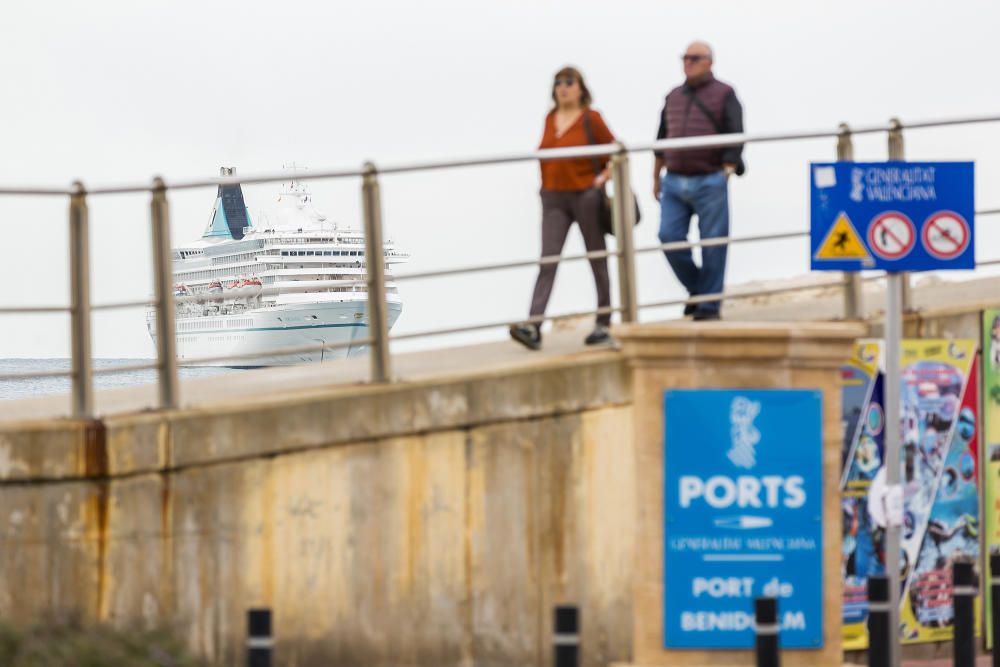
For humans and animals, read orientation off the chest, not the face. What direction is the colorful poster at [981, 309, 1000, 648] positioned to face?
toward the camera

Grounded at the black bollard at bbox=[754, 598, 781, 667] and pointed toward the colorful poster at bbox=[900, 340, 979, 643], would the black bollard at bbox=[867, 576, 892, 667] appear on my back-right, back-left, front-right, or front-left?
front-right

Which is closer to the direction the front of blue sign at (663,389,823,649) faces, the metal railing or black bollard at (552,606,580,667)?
the black bollard

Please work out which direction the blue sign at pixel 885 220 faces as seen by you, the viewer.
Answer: facing the viewer

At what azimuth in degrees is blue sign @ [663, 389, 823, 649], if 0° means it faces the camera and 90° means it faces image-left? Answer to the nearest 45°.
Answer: approximately 0°

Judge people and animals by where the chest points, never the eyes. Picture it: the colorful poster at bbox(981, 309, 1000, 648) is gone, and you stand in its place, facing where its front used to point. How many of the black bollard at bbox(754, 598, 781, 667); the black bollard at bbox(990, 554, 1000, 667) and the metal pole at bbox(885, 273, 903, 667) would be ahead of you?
3

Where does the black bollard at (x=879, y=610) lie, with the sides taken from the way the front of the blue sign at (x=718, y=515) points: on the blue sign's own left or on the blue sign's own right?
on the blue sign's own left

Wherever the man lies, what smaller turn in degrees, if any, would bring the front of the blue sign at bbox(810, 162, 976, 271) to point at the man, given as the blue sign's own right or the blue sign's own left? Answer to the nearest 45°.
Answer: approximately 135° to the blue sign's own right
